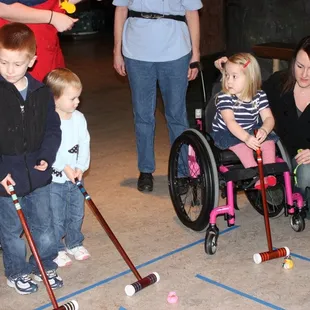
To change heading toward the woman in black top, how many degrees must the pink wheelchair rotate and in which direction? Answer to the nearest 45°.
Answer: approximately 90° to its left

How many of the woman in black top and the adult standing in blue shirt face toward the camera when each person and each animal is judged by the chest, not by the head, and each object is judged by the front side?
2

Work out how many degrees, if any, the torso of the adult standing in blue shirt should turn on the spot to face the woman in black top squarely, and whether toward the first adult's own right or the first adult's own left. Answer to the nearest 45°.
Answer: approximately 45° to the first adult's own left

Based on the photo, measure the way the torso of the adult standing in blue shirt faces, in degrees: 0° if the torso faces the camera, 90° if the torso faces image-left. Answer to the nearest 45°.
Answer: approximately 0°

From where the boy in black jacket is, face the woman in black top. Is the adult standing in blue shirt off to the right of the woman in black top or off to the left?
left
